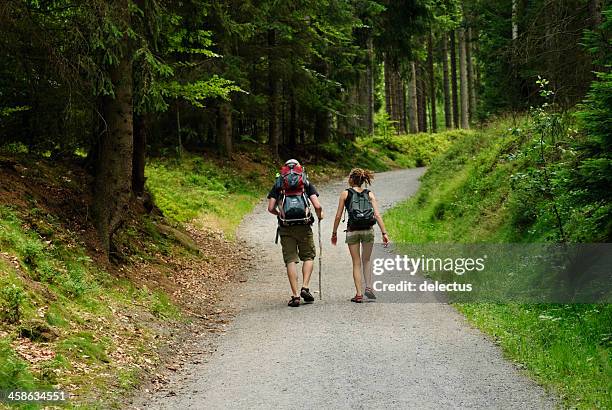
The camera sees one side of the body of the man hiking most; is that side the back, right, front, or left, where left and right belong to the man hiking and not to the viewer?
back

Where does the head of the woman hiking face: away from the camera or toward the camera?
away from the camera

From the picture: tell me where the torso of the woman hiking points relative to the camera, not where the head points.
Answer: away from the camera

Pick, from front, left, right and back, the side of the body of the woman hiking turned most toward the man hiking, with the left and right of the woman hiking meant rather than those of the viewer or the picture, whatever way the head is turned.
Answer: left

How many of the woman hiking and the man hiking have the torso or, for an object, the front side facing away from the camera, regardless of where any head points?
2

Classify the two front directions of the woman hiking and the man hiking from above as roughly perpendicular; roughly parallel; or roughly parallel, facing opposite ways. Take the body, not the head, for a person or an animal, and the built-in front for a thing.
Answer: roughly parallel

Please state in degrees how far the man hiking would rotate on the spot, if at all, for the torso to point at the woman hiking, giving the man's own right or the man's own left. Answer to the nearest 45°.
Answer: approximately 90° to the man's own right
